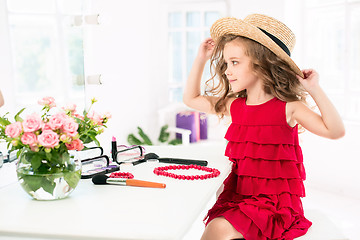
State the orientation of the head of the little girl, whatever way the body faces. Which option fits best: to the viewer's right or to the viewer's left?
to the viewer's left

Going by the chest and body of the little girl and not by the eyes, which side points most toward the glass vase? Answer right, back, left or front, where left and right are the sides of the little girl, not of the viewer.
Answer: front

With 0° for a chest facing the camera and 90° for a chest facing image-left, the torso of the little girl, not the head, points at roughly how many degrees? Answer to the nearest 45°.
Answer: approximately 45°

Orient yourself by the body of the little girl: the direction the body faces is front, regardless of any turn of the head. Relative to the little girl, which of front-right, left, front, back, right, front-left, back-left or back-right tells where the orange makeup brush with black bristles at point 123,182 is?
front
